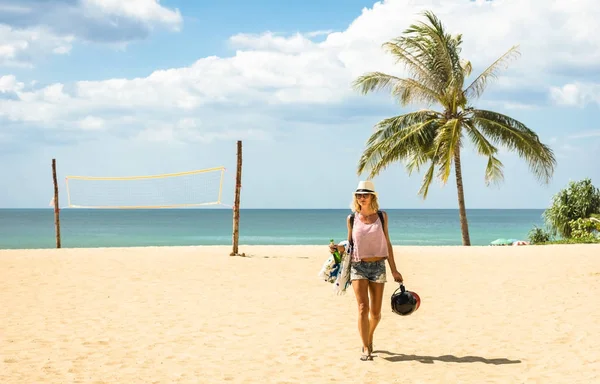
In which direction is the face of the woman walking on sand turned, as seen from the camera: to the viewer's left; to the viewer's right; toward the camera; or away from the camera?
toward the camera

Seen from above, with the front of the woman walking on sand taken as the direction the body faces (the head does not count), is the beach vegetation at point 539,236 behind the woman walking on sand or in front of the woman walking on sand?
behind

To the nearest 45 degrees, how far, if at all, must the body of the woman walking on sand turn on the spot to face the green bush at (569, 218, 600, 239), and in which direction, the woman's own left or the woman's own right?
approximately 180°

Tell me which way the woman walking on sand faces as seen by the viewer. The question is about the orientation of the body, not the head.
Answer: toward the camera

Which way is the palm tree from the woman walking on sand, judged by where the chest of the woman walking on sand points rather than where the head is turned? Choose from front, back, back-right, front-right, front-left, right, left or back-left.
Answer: back
